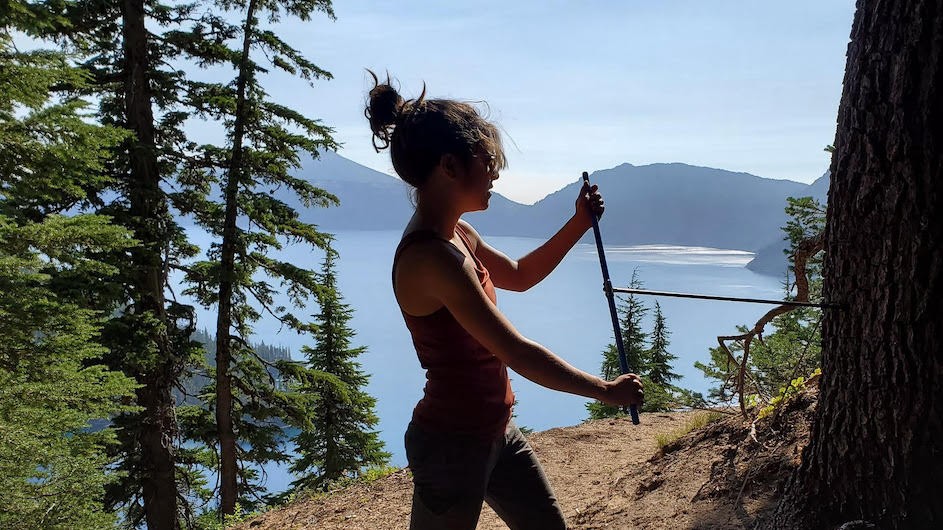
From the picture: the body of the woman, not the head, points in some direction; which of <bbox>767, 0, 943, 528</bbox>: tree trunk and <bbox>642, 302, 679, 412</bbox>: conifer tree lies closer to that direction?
the tree trunk

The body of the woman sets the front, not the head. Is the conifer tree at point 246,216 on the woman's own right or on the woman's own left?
on the woman's own left

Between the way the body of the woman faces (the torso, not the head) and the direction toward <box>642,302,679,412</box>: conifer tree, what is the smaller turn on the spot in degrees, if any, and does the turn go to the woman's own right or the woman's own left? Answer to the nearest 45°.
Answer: approximately 90° to the woman's own left

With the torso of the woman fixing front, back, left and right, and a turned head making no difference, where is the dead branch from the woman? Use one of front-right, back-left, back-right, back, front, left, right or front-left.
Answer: front-left

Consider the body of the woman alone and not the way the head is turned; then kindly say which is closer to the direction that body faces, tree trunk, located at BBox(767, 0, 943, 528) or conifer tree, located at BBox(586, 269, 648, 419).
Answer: the tree trunk

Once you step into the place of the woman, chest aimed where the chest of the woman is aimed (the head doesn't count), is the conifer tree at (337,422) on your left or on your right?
on your left

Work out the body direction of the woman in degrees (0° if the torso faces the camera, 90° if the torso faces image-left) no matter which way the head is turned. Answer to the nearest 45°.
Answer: approximately 270°

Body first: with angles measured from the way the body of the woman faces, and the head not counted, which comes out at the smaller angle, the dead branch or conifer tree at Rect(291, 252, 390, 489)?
the dead branch

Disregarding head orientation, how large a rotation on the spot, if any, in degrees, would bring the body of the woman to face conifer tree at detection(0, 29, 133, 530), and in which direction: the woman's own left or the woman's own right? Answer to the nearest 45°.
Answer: approximately 135° to the woman's own left

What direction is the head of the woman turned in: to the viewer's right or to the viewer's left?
to the viewer's right
